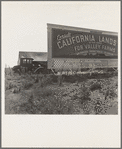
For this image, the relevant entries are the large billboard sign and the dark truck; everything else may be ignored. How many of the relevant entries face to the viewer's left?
1

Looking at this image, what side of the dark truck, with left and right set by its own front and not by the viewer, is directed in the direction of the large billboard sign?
back

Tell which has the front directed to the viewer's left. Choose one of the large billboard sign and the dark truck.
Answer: the dark truck

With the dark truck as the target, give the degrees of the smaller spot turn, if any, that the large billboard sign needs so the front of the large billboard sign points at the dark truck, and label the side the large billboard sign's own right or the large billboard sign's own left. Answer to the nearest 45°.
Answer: approximately 135° to the large billboard sign's own right

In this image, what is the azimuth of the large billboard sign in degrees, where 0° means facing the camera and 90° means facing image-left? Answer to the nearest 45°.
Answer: approximately 315°
